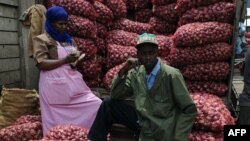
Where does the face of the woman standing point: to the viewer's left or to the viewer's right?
to the viewer's right

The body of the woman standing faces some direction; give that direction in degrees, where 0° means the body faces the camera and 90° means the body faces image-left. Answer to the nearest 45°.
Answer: approximately 315°
